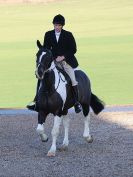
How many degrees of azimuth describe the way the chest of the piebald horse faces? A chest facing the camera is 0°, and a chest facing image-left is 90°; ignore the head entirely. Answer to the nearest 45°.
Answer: approximately 45°

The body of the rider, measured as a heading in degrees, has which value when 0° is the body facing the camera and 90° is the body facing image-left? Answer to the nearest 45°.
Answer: approximately 0°
